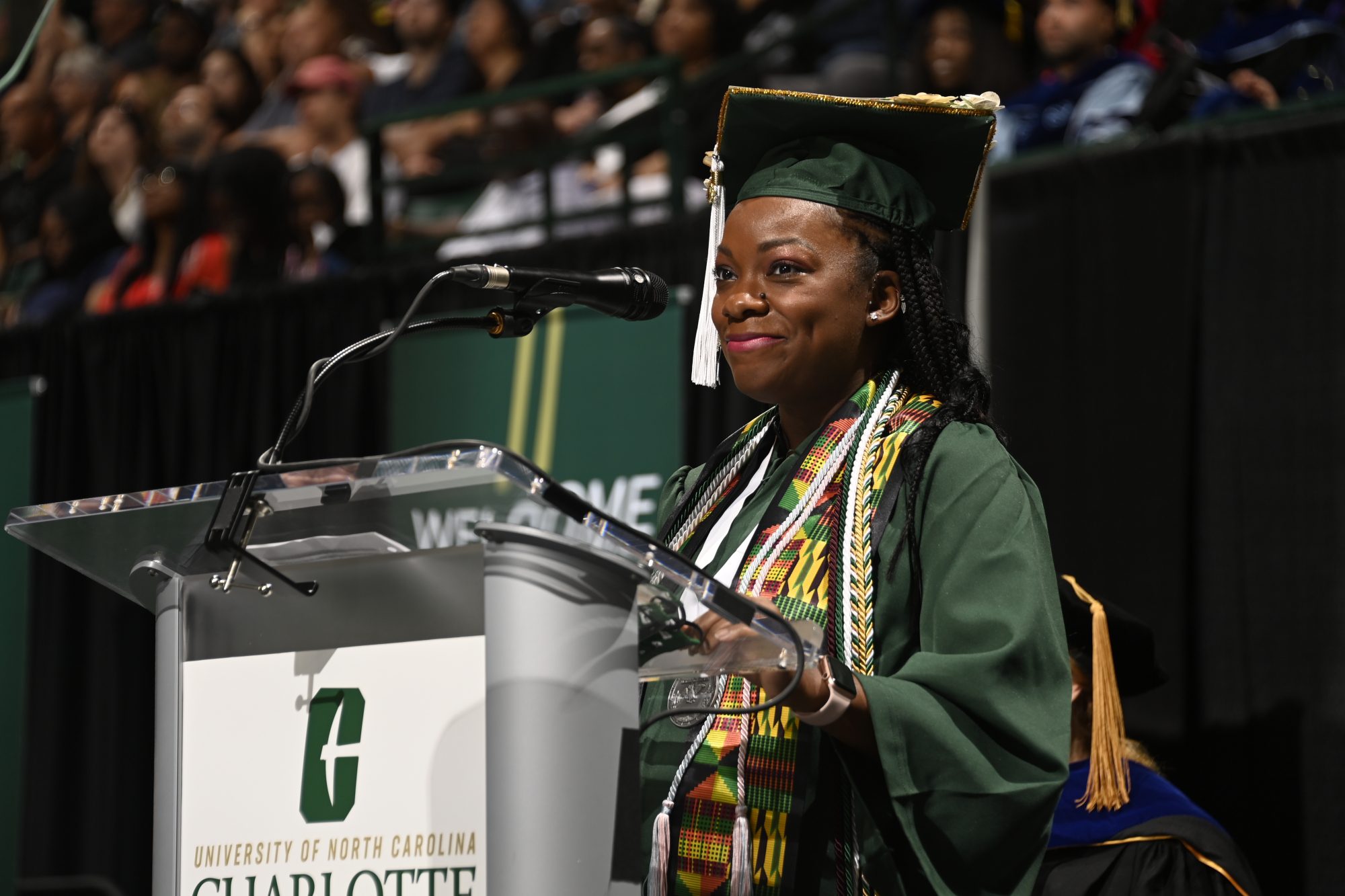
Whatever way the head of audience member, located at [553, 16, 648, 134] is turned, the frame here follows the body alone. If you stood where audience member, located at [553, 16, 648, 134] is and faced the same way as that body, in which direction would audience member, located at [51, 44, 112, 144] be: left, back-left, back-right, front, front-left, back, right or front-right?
right

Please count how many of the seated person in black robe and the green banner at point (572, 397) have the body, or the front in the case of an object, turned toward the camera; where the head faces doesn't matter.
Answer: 1

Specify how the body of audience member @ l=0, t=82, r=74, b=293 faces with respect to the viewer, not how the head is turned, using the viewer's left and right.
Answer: facing the viewer and to the left of the viewer

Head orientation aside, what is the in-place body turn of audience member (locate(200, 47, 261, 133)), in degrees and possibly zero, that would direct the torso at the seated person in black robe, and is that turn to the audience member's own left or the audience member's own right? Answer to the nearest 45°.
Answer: approximately 45° to the audience member's own left

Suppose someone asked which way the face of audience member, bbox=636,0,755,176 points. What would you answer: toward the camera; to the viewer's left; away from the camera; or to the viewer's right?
toward the camera

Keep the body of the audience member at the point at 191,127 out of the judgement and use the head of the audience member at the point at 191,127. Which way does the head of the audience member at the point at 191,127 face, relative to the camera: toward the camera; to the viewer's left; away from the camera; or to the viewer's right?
toward the camera

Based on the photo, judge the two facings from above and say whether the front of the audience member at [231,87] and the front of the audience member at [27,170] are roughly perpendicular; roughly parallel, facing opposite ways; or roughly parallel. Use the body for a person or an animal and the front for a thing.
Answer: roughly parallel

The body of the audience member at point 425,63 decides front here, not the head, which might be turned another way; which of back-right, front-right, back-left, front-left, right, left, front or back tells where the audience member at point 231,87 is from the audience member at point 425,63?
right

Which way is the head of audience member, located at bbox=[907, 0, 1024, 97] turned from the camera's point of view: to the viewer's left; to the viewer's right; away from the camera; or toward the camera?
toward the camera

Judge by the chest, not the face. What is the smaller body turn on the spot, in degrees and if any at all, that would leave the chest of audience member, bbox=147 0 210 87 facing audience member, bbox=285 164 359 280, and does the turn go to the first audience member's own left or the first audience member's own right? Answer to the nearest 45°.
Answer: approximately 45° to the first audience member's own left

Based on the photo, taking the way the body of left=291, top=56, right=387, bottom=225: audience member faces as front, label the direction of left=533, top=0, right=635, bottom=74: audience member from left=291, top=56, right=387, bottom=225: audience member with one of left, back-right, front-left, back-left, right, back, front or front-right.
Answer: left

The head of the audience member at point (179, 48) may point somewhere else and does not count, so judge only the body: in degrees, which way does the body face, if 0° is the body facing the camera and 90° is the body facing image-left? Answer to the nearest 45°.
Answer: approximately 45°

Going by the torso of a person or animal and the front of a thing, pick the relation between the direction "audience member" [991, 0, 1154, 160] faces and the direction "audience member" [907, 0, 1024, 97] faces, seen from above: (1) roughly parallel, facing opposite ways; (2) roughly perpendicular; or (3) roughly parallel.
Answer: roughly parallel

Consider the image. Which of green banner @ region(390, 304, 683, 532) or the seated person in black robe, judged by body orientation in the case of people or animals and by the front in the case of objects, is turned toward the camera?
the green banner

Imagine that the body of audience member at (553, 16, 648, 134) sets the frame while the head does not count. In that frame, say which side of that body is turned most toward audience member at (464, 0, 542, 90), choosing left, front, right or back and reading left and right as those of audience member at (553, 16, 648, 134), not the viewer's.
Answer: right
